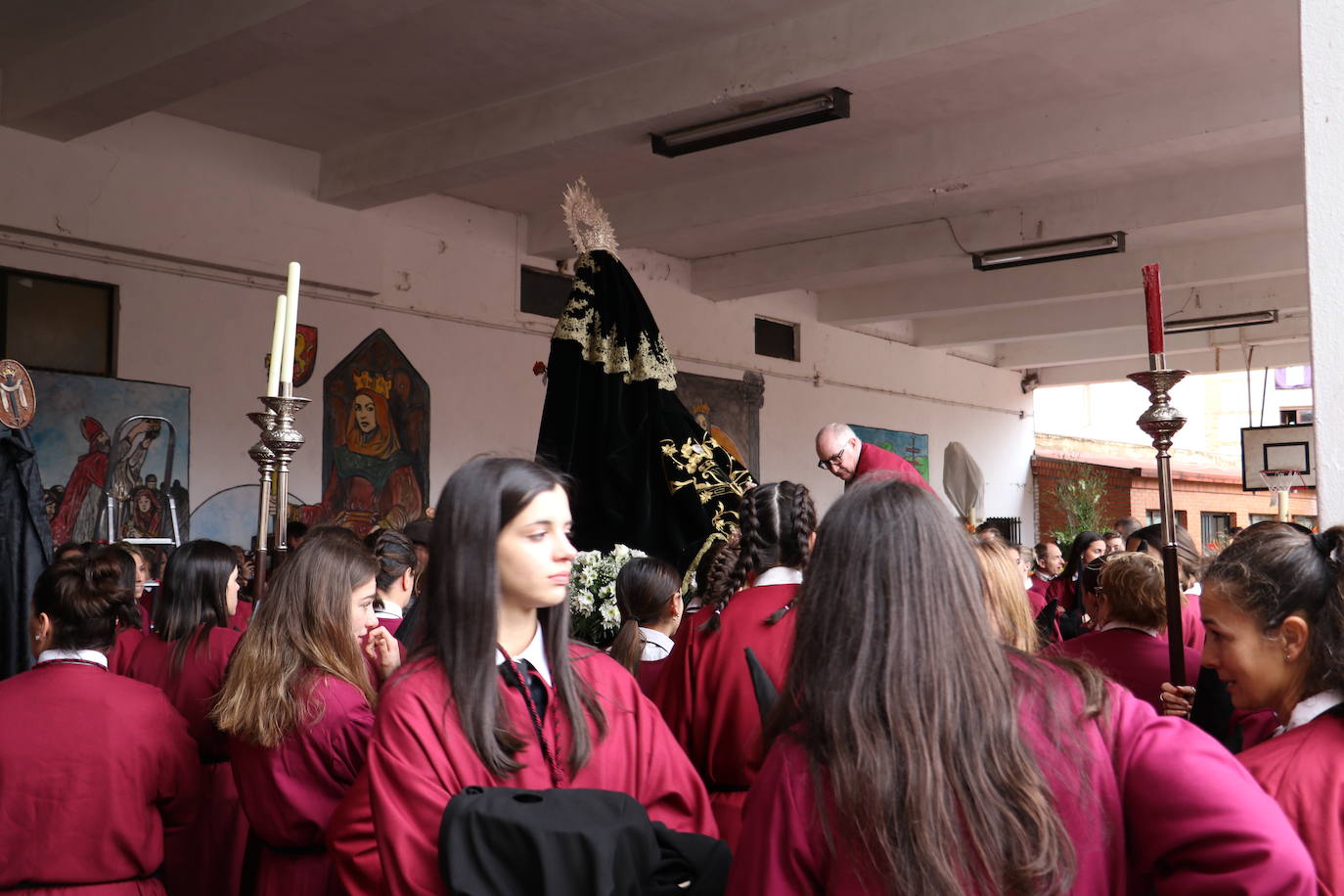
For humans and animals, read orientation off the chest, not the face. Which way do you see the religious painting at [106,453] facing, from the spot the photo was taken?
facing the viewer and to the right of the viewer

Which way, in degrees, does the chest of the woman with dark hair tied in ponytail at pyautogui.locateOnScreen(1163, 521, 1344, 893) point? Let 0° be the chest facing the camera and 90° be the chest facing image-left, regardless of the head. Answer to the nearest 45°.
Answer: approximately 90°

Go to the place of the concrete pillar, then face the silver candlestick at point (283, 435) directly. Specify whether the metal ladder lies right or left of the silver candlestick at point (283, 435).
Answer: right

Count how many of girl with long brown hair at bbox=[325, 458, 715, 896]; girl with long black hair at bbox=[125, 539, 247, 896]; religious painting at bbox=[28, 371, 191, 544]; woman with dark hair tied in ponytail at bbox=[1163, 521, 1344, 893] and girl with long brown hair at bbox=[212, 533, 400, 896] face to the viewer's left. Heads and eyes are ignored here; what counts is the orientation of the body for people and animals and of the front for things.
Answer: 1

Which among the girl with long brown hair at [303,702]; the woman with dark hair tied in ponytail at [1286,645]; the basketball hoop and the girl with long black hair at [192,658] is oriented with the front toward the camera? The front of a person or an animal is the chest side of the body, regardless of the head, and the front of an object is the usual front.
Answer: the basketball hoop

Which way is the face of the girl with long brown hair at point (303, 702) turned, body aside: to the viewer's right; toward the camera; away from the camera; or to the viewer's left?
to the viewer's right

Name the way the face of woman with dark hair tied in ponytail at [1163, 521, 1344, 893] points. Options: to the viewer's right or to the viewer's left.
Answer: to the viewer's left

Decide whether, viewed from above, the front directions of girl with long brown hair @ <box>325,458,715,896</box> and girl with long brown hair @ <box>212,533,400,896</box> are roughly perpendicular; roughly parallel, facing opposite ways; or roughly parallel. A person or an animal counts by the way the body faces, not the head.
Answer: roughly perpendicular

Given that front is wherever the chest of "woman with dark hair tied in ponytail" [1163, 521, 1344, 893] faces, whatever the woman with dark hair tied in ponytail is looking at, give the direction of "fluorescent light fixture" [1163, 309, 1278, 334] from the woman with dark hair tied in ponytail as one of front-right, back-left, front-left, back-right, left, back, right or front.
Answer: right

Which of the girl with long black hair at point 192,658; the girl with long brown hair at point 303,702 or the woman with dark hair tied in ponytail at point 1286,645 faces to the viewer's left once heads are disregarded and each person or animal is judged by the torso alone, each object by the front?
the woman with dark hair tied in ponytail at point 1286,645

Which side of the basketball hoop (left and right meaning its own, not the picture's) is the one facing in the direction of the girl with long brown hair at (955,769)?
front

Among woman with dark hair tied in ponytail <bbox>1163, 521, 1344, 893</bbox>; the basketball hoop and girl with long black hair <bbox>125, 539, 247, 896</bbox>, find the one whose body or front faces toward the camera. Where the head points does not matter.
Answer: the basketball hoop

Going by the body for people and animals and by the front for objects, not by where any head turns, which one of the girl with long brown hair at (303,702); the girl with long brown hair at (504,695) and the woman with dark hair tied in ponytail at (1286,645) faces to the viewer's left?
the woman with dark hair tied in ponytail at (1286,645)

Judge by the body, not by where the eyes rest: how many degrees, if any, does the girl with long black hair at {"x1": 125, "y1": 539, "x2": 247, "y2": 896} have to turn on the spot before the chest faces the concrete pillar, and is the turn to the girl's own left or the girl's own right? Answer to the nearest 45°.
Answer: approximately 90° to the girl's own right

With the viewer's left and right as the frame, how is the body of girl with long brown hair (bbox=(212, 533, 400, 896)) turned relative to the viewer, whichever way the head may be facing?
facing away from the viewer and to the right of the viewer

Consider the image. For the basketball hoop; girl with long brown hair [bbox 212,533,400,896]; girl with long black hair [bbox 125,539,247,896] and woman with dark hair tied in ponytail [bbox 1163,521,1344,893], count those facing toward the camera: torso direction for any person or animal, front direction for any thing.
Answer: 1

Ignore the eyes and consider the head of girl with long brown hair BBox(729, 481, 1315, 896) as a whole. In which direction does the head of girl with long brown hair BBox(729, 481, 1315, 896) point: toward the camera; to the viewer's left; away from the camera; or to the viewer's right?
away from the camera
